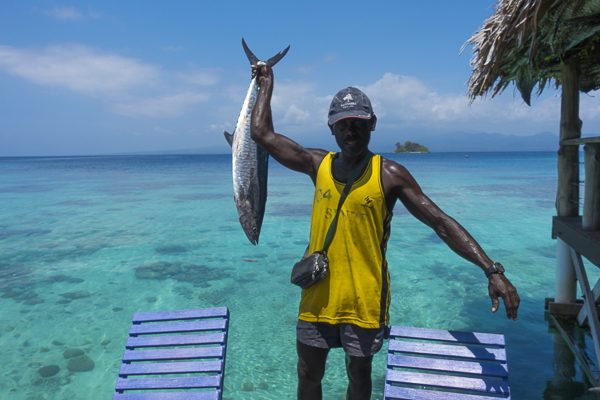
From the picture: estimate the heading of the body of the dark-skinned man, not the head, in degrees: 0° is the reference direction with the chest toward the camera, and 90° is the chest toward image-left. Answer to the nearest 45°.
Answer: approximately 0°

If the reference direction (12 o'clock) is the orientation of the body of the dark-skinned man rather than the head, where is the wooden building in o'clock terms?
The wooden building is roughly at 7 o'clock from the dark-skinned man.
